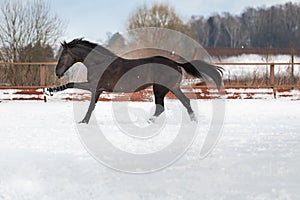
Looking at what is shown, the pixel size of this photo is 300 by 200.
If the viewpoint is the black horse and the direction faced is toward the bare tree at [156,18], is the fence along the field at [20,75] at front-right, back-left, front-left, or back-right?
front-left

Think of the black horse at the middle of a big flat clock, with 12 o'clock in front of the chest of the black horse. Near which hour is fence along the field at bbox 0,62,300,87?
The fence along the field is roughly at 4 o'clock from the black horse.

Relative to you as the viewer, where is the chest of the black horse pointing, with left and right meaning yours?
facing to the left of the viewer

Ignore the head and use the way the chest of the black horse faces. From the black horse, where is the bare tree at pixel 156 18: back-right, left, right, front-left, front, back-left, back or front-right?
right

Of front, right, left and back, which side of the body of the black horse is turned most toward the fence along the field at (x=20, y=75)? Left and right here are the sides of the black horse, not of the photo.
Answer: right

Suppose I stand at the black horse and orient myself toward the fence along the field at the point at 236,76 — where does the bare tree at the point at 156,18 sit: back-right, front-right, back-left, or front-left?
front-left
